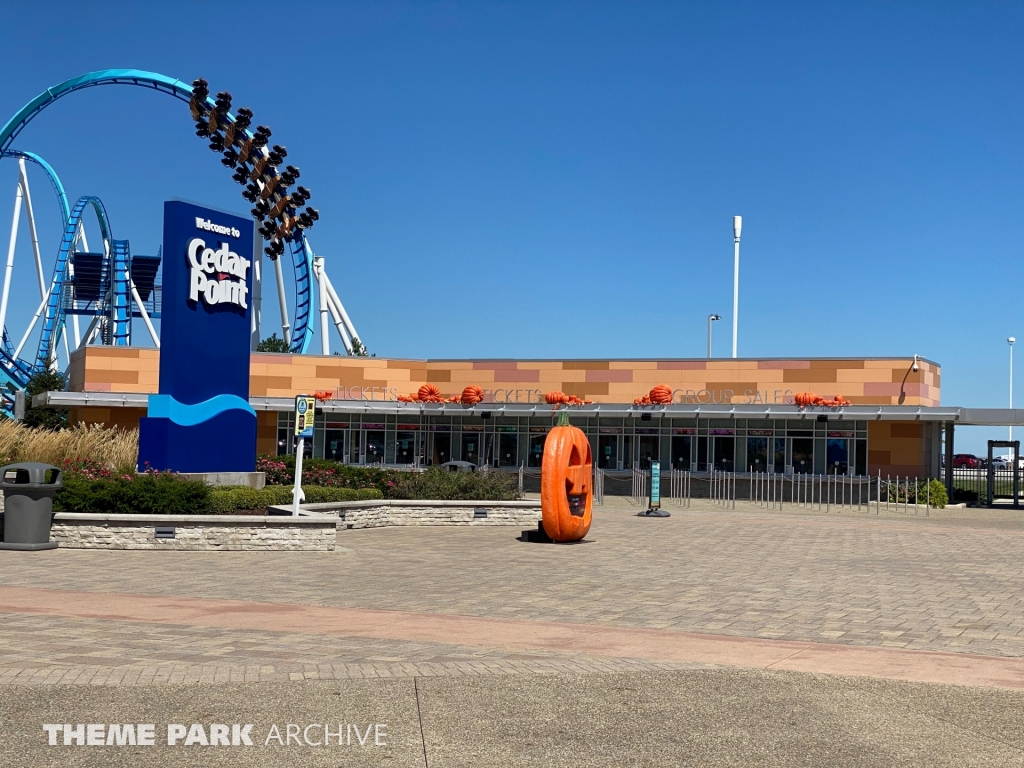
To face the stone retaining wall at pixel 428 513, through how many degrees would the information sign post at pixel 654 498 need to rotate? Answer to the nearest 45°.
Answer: approximately 45° to its right

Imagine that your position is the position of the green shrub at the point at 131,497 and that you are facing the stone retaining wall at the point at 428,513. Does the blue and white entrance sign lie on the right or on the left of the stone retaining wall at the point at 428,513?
left

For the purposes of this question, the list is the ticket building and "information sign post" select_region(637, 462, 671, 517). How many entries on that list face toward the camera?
2

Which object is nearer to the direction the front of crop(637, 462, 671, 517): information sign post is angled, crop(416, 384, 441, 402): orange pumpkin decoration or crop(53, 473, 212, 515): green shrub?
the green shrub

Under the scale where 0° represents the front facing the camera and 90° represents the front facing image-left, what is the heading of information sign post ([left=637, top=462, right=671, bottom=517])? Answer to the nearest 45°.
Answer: approximately 0°

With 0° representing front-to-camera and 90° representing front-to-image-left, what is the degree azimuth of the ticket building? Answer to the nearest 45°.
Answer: approximately 0°

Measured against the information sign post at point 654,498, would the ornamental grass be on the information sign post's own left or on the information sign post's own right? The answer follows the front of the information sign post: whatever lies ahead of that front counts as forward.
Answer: on the information sign post's own right
